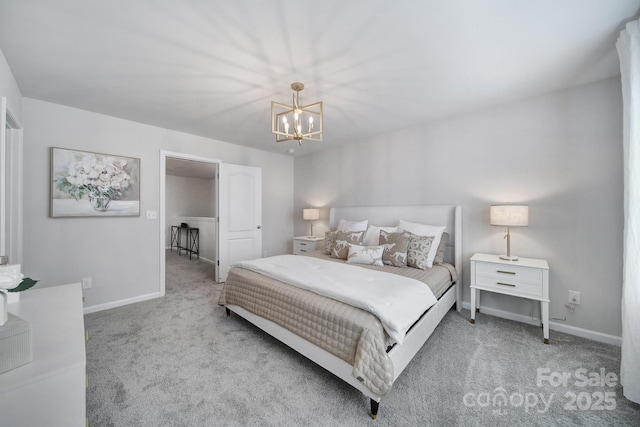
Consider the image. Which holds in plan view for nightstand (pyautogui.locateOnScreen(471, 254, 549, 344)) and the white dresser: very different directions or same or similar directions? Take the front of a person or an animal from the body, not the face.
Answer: very different directions

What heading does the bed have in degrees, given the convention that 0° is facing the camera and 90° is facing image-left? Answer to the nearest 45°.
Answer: approximately 45°

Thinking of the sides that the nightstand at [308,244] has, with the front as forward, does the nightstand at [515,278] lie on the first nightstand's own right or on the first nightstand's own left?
on the first nightstand's own left

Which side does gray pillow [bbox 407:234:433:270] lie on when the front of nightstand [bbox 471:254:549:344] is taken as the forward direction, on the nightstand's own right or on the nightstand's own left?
on the nightstand's own right

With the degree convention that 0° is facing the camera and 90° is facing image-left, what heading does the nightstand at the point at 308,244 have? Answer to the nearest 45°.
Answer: approximately 45°

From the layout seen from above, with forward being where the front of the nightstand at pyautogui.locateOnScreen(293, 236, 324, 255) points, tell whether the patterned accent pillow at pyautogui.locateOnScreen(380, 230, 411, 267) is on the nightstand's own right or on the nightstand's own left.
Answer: on the nightstand's own left

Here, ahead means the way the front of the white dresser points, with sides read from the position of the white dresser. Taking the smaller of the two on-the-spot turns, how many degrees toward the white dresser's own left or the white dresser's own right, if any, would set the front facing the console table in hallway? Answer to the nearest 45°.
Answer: approximately 45° to the white dresser's own left

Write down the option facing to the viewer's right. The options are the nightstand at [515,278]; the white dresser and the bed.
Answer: the white dresser

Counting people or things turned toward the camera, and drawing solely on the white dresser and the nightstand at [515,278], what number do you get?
1

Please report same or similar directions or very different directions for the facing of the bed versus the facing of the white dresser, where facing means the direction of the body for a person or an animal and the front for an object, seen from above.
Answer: very different directions

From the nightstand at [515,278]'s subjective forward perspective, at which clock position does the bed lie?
The bed is roughly at 1 o'clock from the nightstand.

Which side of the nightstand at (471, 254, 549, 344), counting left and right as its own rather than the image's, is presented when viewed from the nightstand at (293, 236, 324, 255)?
right
